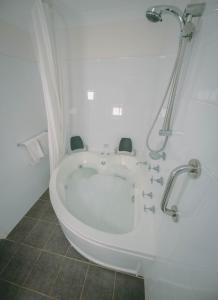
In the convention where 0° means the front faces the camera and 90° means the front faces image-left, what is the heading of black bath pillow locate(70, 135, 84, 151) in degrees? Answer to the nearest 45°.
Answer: approximately 0°

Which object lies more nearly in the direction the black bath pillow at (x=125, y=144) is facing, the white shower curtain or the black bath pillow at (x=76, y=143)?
the white shower curtain

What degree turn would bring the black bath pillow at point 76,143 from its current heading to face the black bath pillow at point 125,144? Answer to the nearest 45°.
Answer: approximately 90° to its left

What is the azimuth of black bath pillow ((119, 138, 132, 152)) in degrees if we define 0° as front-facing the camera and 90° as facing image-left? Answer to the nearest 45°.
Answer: approximately 0°

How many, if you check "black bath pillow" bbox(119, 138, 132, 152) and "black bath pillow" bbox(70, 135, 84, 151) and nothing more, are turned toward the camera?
2

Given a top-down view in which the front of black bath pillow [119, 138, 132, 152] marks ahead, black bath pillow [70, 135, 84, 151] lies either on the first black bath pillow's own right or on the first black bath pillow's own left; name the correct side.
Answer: on the first black bath pillow's own right

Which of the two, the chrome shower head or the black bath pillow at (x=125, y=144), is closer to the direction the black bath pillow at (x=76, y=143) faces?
the chrome shower head

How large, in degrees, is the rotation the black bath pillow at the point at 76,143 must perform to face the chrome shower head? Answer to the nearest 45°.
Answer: approximately 45° to its left
